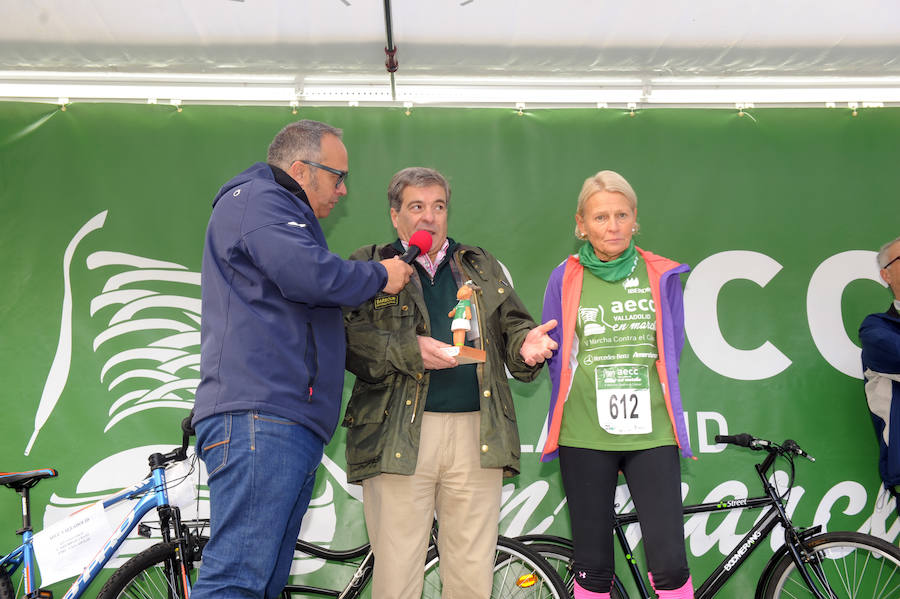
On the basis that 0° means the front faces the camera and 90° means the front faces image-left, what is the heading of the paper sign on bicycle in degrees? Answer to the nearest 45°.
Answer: approximately 0°

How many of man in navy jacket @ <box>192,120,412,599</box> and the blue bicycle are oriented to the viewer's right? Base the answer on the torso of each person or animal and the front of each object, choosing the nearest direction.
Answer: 2

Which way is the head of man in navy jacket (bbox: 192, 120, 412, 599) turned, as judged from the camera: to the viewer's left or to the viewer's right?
to the viewer's right

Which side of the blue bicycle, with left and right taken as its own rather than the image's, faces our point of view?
right

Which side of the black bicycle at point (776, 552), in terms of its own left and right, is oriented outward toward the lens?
right

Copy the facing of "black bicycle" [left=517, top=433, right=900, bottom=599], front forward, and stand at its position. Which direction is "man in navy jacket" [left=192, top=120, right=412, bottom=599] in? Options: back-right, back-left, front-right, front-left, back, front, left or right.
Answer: back-right

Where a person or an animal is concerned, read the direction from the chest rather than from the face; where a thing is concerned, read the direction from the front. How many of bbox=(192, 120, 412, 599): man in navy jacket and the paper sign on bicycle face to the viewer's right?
1

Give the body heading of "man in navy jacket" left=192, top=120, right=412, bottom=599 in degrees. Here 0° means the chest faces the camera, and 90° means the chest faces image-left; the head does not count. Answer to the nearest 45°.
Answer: approximately 270°

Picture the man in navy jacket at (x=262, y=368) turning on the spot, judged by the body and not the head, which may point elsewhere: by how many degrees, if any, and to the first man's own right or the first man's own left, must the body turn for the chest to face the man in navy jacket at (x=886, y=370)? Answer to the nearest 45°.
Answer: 0° — they already face them

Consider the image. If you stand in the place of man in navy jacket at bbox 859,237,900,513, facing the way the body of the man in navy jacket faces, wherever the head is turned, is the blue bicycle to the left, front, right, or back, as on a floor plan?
right

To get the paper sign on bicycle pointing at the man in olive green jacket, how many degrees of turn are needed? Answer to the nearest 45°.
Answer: approximately 45° to its left
